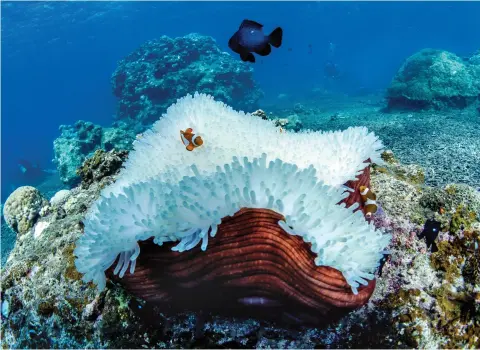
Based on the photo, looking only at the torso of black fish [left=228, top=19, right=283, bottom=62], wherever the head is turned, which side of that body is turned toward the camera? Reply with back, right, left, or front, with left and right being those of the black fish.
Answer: left

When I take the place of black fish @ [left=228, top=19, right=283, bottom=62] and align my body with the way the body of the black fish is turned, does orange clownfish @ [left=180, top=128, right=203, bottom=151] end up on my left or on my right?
on my left

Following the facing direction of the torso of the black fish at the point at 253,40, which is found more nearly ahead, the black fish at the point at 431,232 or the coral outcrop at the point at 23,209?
the coral outcrop

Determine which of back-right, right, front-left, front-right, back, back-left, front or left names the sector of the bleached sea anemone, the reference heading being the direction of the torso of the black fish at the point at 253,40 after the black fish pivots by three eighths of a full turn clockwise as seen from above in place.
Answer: back-right

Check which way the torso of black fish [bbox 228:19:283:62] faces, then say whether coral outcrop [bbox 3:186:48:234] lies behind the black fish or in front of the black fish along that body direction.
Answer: in front

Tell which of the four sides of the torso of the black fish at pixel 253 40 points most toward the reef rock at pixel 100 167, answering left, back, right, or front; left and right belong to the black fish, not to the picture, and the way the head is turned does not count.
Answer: front

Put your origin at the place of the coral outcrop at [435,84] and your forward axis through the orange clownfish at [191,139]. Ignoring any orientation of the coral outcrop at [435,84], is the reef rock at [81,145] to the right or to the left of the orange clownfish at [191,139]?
right
